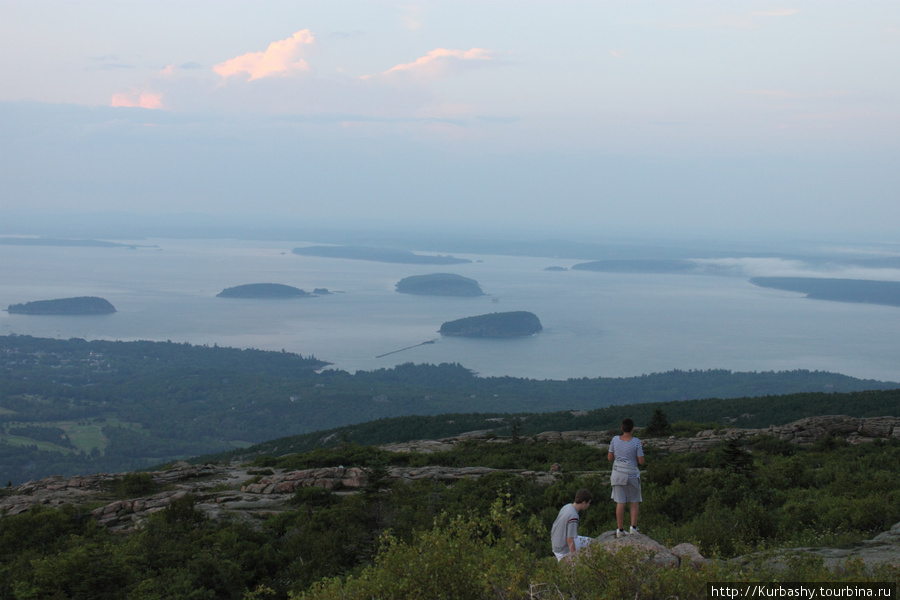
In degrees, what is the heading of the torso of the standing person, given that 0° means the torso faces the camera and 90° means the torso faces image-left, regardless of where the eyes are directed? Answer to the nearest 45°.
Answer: approximately 180°

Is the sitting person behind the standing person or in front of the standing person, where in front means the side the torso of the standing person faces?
behind
